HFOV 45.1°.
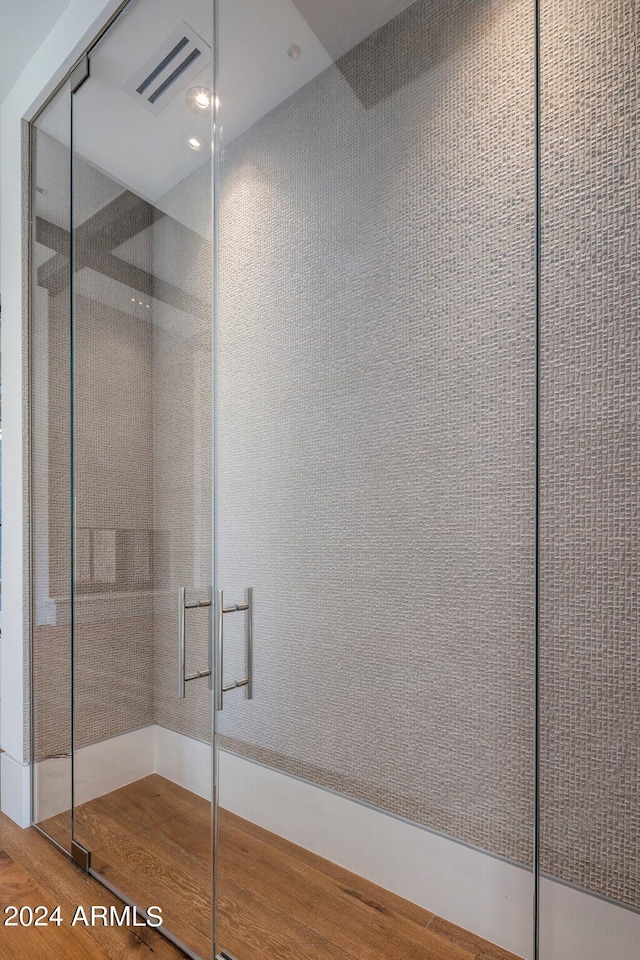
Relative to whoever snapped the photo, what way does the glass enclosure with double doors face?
facing the viewer and to the left of the viewer
